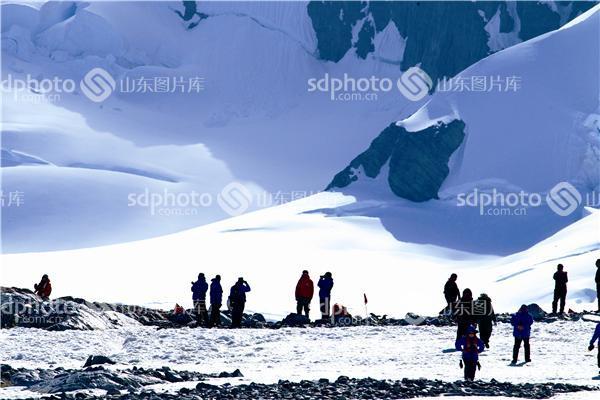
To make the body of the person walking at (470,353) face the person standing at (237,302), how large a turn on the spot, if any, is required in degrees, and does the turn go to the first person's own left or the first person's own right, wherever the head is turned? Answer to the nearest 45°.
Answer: approximately 135° to the first person's own right

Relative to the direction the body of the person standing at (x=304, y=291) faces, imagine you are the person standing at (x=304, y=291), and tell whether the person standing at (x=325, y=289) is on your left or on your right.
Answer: on your right

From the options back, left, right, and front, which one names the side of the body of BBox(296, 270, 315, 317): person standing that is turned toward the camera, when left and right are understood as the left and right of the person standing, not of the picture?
back

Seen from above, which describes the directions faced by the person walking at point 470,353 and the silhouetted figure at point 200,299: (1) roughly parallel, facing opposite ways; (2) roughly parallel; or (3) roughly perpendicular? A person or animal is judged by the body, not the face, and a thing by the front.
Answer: roughly parallel, facing opposite ways

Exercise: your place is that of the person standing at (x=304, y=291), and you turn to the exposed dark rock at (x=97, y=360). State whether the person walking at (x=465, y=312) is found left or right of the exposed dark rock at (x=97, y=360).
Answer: left

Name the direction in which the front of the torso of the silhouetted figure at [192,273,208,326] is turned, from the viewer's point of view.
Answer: away from the camera

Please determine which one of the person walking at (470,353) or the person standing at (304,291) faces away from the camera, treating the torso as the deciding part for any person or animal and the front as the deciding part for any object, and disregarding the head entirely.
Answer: the person standing

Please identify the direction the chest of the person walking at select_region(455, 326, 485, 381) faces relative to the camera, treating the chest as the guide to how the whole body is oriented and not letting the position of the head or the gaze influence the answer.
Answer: toward the camera

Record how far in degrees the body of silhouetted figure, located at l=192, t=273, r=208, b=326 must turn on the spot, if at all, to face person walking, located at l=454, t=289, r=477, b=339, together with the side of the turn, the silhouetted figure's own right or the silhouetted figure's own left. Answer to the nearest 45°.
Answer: approximately 135° to the silhouetted figure's own right

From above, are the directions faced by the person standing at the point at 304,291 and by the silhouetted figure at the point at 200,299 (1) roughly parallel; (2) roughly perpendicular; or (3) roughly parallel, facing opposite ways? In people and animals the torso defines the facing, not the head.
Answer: roughly parallel

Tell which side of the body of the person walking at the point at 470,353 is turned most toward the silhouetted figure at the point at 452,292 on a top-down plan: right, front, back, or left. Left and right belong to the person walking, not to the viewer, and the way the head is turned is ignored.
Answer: back

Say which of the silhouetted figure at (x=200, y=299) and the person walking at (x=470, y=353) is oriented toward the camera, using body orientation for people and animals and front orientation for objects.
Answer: the person walking

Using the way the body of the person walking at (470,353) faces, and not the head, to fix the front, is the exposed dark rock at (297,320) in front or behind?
behind

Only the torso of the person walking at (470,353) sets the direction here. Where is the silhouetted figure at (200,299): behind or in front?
behind

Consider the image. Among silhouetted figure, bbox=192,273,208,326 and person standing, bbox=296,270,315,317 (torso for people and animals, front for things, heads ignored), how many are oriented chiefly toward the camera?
0

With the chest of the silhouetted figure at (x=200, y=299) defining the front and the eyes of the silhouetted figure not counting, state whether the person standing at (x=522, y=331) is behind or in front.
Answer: behind
